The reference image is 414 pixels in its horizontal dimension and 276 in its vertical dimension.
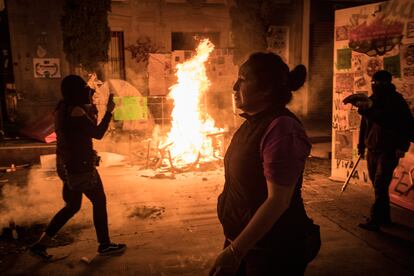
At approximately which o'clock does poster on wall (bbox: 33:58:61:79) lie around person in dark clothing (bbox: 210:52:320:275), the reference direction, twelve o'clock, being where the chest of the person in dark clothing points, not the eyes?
The poster on wall is roughly at 2 o'clock from the person in dark clothing.

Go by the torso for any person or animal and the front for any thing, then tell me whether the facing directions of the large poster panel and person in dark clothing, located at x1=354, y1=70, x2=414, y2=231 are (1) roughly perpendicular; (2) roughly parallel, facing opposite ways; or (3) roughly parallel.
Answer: roughly parallel

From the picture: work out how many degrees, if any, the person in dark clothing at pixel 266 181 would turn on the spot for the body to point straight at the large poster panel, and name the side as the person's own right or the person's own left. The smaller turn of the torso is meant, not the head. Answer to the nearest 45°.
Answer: approximately 90° to the person's own right

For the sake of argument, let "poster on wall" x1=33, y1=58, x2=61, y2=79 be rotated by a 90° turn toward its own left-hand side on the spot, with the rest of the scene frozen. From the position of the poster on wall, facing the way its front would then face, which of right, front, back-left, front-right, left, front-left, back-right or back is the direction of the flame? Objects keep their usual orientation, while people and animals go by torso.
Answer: front-right

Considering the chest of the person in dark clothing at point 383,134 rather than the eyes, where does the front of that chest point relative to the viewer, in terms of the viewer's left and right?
facing the viewer and to the left of the viewer

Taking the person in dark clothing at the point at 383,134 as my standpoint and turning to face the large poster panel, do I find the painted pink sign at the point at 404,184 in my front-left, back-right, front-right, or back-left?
front-right

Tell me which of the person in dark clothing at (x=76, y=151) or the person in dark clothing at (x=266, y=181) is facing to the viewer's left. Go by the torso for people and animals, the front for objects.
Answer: the person in dark clothing at (x=266, y=181)

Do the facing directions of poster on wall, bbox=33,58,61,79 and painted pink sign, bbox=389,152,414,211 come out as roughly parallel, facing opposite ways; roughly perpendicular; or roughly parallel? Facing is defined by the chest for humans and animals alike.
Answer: roughly perpendicular

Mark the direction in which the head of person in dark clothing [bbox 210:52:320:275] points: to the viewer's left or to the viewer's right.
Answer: to the viewer's left

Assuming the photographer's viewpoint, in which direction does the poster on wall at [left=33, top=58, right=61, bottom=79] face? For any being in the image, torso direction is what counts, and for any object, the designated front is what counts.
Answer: facing the viewer

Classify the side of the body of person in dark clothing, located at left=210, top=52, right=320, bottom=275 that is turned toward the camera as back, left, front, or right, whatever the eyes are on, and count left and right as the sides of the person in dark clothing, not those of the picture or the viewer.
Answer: left

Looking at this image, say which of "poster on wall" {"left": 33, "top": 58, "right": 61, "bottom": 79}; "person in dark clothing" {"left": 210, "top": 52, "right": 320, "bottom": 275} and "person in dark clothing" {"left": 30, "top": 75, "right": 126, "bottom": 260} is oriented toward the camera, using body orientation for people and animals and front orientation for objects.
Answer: the poster on wall
